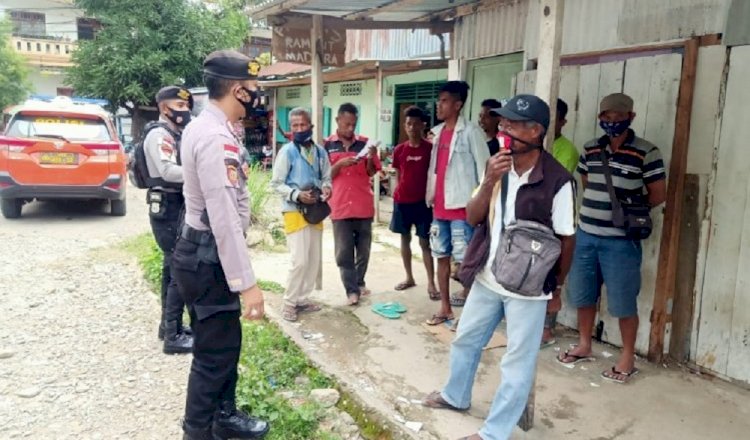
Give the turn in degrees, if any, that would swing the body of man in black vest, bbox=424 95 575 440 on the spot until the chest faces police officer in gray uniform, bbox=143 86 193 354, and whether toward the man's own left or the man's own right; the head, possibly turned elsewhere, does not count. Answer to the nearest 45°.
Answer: approximately 45° to the man's own right

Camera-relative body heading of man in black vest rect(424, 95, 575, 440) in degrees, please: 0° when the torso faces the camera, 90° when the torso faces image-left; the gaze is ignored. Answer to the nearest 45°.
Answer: approximately 45°

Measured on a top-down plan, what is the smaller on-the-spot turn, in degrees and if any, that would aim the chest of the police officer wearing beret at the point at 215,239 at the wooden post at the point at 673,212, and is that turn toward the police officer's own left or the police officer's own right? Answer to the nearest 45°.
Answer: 0° — they already face it

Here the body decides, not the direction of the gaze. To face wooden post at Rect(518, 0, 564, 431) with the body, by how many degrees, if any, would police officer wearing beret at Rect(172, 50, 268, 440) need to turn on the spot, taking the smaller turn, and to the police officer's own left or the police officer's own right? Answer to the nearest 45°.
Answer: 0° — they already face it

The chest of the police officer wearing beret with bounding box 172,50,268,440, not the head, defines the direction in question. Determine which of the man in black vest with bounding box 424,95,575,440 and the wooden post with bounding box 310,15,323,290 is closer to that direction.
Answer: the man in black vest

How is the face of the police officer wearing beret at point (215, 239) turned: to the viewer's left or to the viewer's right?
to the viewer's right

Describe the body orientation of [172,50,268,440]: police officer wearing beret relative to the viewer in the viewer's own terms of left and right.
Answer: facing to the right of the viewer

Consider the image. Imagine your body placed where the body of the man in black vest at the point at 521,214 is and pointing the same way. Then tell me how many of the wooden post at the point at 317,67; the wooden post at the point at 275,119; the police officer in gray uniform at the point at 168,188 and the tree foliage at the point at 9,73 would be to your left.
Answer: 0

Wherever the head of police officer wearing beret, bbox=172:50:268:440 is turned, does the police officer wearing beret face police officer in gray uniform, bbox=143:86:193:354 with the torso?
no
